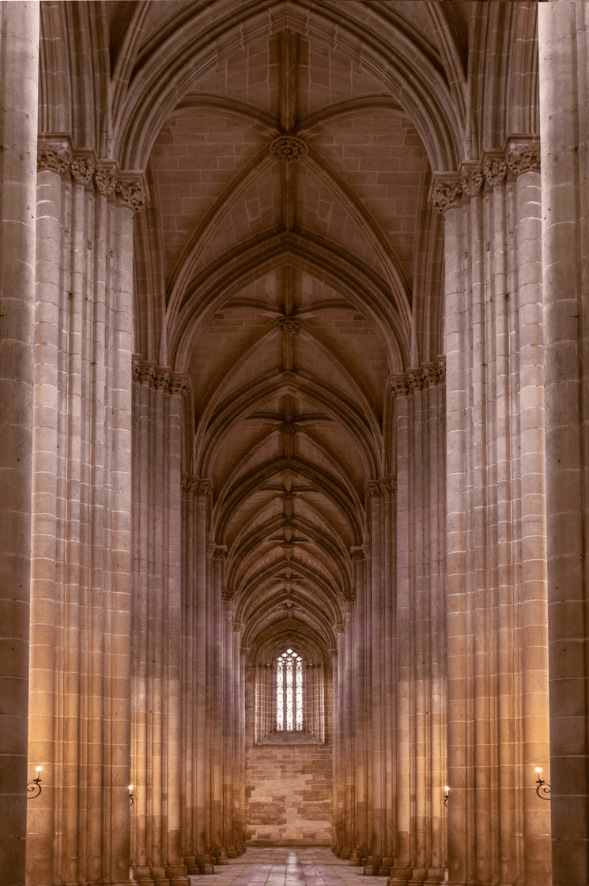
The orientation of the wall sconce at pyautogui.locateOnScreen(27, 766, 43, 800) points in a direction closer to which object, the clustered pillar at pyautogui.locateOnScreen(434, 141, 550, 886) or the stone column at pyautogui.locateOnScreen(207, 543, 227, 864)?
the clustered pillar

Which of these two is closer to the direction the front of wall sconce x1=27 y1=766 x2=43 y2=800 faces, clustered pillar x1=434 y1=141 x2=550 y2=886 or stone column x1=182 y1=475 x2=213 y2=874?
the clustered pillar

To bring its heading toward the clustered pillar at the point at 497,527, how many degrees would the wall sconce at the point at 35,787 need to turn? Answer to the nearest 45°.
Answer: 0° — it already faces it

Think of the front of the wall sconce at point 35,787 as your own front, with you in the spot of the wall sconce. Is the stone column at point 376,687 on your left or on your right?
on your left

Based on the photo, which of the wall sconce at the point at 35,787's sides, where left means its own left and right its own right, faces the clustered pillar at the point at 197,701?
left

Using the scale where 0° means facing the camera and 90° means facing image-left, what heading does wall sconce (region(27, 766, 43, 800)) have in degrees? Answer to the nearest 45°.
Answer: approximately 270°

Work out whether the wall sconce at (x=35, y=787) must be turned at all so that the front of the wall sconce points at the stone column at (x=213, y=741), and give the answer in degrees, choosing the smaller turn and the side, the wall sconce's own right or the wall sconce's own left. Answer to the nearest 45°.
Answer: approximately 90° to the wall sconce's own left

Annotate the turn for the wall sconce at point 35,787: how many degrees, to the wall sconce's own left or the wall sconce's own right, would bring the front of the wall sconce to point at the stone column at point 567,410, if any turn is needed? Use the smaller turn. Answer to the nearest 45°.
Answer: approximately 45° to the wall sconce's own right

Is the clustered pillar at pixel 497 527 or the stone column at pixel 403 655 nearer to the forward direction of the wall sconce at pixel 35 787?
the clustered pillar
